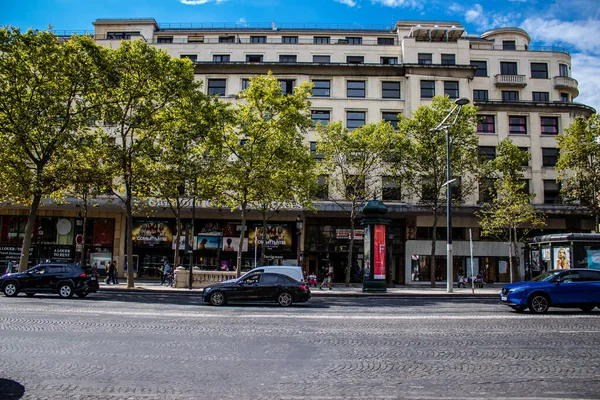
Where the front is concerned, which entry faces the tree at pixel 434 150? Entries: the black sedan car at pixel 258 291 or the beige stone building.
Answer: the beige stone building

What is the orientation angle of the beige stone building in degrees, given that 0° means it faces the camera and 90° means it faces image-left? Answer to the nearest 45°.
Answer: approximately 0°

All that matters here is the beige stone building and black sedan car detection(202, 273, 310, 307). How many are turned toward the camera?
1

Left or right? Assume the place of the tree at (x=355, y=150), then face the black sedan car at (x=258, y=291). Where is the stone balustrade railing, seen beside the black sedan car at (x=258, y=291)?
right

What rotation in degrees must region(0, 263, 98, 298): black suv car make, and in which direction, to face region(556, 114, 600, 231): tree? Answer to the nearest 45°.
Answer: approximately 180°

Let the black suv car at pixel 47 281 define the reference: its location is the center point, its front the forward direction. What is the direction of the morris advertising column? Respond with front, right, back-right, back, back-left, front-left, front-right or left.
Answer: back

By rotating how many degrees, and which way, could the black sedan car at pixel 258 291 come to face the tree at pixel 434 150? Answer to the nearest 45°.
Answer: approximately 135° to its right

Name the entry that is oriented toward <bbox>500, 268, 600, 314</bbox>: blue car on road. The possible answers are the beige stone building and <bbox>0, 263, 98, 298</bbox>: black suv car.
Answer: the beige stone building

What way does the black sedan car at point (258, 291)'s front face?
to the viewer's left

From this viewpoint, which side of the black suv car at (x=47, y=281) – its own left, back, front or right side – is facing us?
left

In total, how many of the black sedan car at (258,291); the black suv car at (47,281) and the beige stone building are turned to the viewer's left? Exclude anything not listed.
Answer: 2

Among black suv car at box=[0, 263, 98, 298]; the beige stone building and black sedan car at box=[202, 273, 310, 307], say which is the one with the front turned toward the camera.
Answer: the beige stone building
